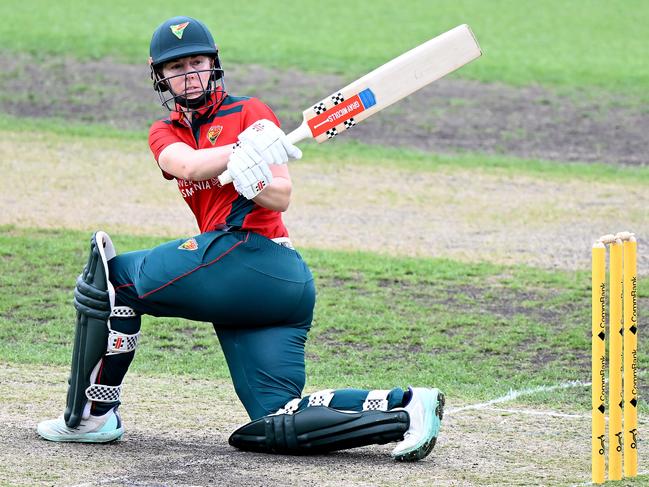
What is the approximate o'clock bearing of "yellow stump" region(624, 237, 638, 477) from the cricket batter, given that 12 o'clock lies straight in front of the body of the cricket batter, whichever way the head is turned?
The yellow stump is roughly at 8 o'clock from the cricket batter.

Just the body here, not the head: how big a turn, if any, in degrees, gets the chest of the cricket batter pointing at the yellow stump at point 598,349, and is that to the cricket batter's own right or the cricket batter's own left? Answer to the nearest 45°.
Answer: approximately 90° to the cricket batter's own left

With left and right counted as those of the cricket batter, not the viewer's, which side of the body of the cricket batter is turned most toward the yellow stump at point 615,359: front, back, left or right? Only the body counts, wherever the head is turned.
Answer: left
